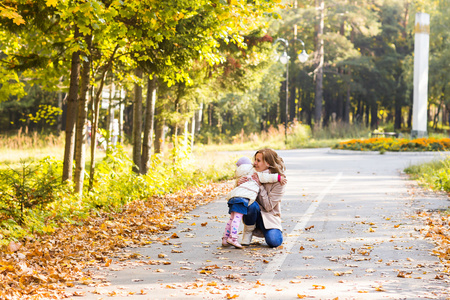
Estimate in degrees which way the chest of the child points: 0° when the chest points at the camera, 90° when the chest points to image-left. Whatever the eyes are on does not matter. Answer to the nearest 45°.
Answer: approximately 270°

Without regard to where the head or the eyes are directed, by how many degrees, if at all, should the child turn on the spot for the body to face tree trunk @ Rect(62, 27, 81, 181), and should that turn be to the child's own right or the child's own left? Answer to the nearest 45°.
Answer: approximately 135° to the child's own left

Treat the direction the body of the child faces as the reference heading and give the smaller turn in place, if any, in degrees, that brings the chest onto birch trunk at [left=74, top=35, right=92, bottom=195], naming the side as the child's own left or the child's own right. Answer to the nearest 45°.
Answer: approximately 135° to the child's own left

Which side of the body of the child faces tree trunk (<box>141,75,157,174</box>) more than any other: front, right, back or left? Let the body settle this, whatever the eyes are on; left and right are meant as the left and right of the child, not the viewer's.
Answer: left

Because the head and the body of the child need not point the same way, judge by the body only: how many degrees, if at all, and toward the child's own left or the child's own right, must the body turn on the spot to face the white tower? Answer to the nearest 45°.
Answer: approximately 90° to the child's own left
